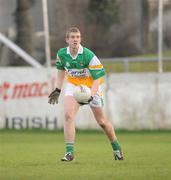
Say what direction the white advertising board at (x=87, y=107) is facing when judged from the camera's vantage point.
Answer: facing the viewer
